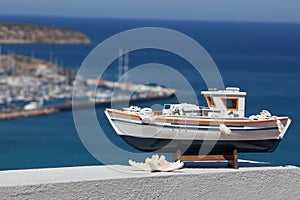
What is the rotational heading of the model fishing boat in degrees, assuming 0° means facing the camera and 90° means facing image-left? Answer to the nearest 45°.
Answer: approximately 90°
